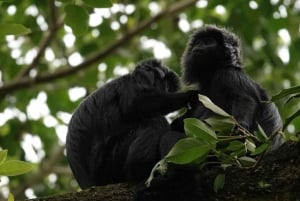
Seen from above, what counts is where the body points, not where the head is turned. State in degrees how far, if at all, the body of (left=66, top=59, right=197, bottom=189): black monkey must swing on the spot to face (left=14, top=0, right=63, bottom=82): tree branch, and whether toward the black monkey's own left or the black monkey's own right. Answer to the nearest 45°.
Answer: approximately 90° to the black monkey's own left

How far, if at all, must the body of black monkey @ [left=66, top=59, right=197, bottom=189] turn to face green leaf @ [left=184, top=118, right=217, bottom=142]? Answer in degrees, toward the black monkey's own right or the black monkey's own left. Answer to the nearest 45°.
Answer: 0° — it already faces it

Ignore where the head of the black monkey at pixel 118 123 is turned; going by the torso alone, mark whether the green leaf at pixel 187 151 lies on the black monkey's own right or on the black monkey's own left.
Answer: on the black monkey's own right

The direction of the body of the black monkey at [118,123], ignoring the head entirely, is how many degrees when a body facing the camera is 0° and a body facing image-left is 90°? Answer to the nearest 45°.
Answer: approximately 270°

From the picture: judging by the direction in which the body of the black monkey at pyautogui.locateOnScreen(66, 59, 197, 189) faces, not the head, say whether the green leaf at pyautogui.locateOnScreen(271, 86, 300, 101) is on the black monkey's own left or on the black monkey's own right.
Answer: on the black monkey's own right

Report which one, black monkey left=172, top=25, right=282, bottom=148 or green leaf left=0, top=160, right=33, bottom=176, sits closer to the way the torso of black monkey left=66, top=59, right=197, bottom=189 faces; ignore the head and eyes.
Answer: the black monkey

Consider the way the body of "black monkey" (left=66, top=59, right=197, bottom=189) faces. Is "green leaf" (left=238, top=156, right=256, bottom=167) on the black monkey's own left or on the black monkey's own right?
on the black monkey's own right
